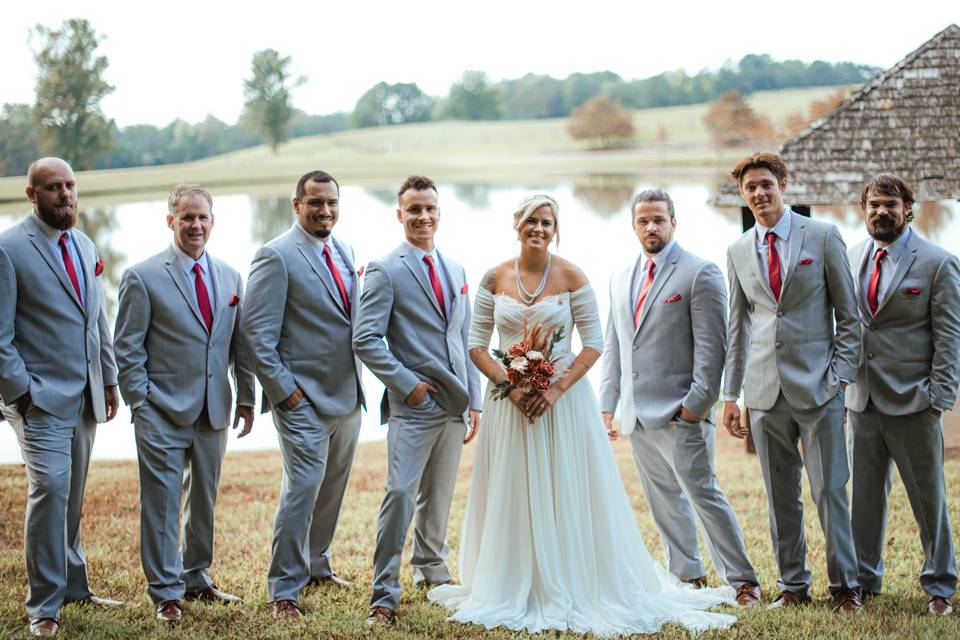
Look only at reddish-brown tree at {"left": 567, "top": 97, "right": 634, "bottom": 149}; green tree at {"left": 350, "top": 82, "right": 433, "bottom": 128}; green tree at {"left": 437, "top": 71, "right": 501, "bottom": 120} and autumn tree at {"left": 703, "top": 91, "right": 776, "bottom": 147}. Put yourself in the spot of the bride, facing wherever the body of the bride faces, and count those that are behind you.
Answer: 4

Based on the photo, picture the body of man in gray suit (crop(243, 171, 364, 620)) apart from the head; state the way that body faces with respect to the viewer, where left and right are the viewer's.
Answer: facing the viewer and to the right of the viewer

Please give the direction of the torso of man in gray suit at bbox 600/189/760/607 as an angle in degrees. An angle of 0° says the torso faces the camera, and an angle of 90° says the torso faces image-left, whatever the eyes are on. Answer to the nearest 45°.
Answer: approximately 45°

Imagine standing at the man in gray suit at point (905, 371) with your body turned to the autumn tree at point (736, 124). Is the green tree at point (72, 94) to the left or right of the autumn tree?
left

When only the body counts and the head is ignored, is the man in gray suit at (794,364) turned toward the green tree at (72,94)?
no

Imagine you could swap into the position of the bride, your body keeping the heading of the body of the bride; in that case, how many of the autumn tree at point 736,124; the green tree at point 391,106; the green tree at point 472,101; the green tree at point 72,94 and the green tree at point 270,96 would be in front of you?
0

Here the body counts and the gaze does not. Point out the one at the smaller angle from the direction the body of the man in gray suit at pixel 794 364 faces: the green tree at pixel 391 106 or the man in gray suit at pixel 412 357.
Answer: the man in gray suit

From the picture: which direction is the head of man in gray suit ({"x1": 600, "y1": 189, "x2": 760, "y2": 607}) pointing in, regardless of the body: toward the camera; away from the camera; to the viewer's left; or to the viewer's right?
toward the camera

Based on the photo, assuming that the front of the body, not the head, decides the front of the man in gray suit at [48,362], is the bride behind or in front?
in front

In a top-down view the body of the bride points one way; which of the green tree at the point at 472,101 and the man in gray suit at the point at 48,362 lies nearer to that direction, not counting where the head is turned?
the man in gray suit

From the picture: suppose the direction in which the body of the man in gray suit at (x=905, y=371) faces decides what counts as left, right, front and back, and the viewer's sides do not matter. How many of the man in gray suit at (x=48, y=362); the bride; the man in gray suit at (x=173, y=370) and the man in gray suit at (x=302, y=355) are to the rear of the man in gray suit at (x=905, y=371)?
0

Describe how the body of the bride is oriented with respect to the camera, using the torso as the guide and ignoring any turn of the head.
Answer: toward the camera

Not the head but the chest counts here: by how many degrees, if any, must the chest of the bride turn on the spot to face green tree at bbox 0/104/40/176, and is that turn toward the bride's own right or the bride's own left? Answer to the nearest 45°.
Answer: approximately 135° to the bride's own right

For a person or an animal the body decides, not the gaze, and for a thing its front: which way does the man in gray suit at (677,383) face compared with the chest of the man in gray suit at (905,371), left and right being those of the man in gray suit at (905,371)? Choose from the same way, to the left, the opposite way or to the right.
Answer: the same way

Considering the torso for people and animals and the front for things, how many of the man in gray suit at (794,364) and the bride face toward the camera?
2

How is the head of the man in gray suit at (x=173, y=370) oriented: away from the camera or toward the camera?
toward the camera

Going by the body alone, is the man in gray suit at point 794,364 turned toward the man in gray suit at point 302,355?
no

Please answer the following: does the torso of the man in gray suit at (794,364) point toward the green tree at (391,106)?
no
